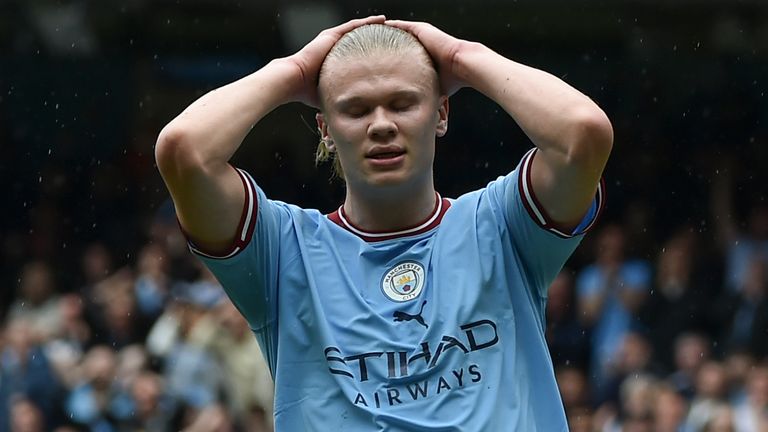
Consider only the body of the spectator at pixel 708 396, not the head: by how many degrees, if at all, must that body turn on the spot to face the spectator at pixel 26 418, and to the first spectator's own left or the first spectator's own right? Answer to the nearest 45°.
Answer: approximately 45° to the first spectator's own right

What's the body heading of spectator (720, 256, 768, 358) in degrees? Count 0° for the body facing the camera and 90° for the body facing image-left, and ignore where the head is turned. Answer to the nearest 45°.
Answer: approximately 45°

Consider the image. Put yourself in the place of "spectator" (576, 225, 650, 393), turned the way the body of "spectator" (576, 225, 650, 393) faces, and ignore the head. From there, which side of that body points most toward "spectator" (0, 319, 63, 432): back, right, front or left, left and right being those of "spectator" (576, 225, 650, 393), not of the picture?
right

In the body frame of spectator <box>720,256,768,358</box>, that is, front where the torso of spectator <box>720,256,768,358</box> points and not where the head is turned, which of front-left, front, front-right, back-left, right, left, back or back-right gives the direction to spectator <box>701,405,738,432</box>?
front-left

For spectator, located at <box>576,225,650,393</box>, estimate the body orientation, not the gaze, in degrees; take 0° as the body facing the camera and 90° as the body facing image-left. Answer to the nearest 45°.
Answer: approximately 0°

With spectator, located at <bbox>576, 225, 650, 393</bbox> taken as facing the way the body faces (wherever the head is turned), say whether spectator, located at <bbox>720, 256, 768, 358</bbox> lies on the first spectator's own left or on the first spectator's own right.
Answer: on the first spectator's own left
